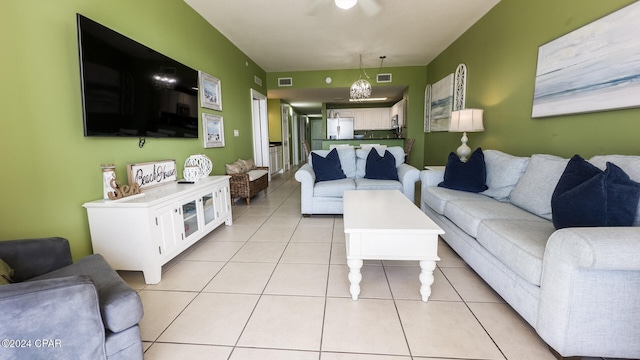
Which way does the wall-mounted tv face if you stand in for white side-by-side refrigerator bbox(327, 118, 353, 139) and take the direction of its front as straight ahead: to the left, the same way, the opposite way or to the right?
to the left

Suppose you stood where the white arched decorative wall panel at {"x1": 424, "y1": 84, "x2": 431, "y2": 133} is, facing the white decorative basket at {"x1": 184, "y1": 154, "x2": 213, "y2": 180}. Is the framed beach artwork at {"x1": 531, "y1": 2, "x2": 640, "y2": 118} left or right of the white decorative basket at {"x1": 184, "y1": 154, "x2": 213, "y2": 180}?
left

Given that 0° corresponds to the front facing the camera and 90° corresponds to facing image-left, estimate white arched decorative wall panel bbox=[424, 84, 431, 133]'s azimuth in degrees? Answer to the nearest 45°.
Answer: approximately 90°

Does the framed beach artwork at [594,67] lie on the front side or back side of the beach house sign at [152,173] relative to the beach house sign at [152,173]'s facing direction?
on the front side

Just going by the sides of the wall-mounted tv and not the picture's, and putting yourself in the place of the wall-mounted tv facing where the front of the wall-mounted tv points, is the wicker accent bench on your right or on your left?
on your left

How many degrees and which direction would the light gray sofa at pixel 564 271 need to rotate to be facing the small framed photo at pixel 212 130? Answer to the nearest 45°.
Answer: approximately 45° to its right

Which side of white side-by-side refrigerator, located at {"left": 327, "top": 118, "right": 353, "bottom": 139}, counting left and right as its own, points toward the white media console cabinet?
front

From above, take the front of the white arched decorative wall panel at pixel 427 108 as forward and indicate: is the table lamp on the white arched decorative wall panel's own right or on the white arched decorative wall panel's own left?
on the white arched decorative wall panel's own left

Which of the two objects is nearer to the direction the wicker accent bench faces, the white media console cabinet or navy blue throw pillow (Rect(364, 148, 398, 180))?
the navy blue throw pillow

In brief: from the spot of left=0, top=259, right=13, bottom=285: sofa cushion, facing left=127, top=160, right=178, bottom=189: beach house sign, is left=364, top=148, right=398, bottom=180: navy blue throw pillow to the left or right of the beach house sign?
right
